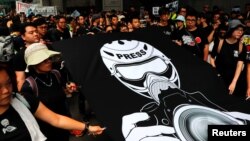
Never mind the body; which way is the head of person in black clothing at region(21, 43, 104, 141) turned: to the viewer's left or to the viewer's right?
to the viewer's right

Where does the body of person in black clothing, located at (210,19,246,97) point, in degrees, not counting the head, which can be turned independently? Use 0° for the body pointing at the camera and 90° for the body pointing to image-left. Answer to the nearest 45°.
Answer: approximately 315°

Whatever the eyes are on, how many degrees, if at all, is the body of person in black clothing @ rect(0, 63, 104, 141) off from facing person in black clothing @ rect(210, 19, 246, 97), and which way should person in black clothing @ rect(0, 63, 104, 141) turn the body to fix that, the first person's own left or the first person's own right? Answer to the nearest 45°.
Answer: approximately 135° to the first person's own left

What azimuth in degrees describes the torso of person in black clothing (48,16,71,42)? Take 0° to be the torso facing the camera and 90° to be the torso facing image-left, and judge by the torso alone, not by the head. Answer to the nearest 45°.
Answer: approximately 315°

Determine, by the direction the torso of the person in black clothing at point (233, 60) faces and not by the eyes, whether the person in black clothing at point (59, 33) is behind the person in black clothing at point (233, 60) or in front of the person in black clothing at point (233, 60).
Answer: behind

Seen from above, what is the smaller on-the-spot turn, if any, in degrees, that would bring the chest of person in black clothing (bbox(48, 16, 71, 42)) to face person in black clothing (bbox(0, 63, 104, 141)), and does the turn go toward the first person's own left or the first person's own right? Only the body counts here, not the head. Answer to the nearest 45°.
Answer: approximately 45° to the first person's own right

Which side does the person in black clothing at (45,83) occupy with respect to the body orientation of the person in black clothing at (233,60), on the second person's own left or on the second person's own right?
on the second person's own right

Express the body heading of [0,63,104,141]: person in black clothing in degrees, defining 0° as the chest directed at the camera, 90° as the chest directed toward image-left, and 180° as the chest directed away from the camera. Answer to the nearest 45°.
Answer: approximately 0°

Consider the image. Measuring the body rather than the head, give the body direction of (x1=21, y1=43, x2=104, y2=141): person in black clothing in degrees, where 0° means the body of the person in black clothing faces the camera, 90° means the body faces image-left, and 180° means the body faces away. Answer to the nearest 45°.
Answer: approximately 315°
